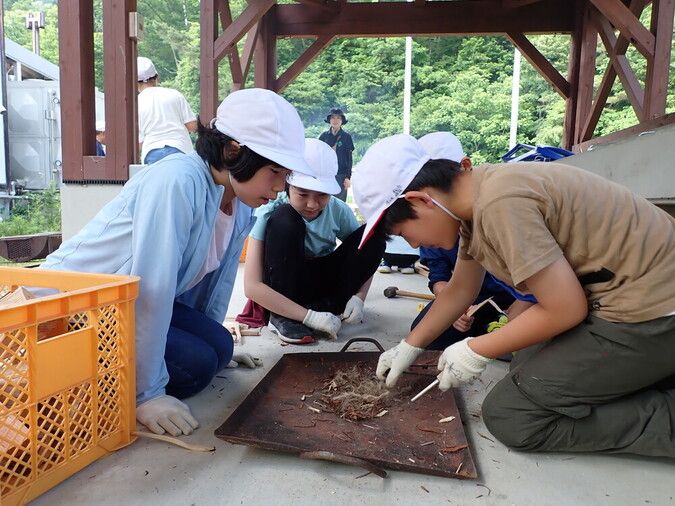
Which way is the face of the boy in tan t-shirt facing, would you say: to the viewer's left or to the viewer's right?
to the viewer's left

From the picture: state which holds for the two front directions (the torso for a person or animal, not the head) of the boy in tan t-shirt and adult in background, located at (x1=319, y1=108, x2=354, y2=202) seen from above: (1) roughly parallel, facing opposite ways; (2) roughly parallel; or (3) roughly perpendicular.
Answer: roughly perpendicular

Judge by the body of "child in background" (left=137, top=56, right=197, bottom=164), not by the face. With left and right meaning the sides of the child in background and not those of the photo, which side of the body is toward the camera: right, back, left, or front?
back

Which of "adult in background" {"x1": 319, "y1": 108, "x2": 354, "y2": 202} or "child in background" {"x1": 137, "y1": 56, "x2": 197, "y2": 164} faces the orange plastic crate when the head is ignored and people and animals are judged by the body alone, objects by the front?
"adult in background" {"x1": 319, "y1": 108, "x2": 354, "y2": 202}

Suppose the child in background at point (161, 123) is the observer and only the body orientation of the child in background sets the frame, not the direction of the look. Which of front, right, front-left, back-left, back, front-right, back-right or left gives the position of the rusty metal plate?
back

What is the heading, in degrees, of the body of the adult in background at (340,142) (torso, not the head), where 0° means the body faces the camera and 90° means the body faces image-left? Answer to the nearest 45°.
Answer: approximately 0°

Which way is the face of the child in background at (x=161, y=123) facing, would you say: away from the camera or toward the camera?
away from the camera

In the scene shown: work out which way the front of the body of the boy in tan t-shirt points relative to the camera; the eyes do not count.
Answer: to the viewer's left

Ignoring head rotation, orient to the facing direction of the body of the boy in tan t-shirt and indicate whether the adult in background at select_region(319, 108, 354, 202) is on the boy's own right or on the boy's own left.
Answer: on the boy's own right

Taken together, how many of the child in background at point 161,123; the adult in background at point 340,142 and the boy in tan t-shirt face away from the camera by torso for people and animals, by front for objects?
1

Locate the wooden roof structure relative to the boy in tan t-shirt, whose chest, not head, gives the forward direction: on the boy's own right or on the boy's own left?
on the boy's own right

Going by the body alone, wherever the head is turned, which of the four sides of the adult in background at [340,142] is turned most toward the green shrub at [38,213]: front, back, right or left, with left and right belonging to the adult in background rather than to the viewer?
right

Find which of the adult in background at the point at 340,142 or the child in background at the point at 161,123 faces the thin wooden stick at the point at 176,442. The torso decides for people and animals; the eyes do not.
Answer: the adult in background at the point at 340,142

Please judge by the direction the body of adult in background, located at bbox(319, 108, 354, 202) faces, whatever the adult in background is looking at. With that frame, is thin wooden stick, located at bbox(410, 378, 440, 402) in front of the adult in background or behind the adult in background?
in front
